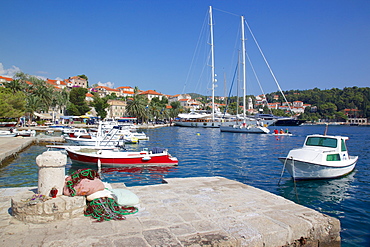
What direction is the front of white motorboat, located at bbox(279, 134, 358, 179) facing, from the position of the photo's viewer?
facing the viewer and to the left of the viewer

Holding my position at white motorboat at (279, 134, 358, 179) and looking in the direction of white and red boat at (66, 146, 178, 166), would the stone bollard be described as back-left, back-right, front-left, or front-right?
front-left

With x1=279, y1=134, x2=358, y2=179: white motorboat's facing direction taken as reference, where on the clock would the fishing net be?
The fishing net is roughly at 11 o'clock from the white motorboat.

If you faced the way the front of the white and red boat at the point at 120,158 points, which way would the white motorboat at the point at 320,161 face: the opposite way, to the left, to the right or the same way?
the same way

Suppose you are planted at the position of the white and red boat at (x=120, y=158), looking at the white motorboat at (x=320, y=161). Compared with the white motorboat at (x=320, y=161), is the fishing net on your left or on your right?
right
